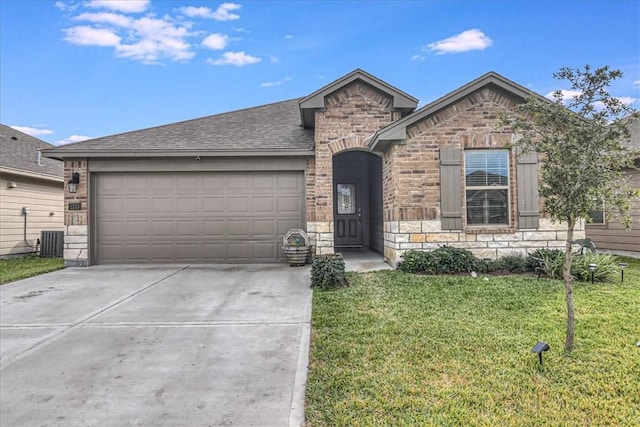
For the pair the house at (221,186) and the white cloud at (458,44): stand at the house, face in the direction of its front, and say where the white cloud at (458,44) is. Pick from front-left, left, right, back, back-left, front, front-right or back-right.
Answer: back-left

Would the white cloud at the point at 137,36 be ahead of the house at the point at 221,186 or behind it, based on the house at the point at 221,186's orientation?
behind

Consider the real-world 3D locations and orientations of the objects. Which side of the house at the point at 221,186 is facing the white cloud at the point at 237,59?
back

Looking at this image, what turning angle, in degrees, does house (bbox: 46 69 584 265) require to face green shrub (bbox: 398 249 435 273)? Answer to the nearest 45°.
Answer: approximately 45° to its left

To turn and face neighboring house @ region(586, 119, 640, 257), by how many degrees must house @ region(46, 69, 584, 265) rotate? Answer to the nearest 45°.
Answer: approximately 90° to its left

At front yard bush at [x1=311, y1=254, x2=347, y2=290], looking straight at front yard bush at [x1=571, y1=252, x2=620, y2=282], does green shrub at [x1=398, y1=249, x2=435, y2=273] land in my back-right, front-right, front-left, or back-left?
front-left

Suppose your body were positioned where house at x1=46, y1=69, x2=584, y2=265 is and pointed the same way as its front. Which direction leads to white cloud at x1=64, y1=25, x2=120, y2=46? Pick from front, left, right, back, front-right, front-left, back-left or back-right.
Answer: back-right

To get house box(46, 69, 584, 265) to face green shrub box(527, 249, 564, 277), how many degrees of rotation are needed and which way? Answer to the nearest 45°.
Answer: approximately 90° to its left

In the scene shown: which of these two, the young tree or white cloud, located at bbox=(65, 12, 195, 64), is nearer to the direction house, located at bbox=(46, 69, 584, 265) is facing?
the young tree

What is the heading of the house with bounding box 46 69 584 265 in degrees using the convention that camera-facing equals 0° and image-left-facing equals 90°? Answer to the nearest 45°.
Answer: approximately 0°

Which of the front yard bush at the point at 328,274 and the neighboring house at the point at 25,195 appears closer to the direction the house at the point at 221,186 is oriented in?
the front yard bush
